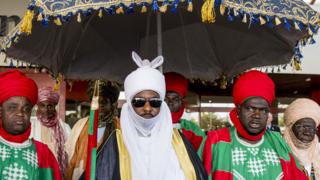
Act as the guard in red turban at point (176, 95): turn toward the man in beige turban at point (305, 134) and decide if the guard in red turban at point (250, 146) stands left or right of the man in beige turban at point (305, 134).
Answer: right

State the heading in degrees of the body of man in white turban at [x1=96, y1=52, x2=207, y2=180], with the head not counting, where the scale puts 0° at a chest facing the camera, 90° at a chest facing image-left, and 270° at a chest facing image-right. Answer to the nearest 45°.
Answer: approximately 0°

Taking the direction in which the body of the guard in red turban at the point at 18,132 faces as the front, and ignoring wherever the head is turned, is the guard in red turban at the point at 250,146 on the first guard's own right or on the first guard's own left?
on the first guard's own left

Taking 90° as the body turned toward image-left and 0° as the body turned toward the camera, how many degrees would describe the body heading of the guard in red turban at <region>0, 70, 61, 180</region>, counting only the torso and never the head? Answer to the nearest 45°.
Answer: approximately 0°

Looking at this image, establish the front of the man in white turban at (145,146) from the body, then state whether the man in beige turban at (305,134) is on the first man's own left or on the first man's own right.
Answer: on the first man's own left

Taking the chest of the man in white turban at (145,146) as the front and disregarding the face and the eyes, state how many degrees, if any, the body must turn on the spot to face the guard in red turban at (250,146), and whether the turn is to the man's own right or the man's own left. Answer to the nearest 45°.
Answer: approximately 90° to the man's own left

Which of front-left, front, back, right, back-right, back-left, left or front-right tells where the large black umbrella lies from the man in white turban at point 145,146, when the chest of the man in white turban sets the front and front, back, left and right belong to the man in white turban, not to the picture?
back

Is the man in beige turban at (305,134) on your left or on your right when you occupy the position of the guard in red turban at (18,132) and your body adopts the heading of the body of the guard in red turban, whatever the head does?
on your left

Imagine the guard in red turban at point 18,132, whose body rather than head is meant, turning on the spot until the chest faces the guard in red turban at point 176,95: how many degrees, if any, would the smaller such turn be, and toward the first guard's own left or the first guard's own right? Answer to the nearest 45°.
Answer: approximately 135° to the first guard's own left

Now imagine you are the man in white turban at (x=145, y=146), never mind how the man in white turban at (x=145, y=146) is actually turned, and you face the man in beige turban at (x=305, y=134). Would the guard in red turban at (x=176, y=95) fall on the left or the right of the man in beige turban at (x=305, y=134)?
left
